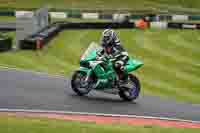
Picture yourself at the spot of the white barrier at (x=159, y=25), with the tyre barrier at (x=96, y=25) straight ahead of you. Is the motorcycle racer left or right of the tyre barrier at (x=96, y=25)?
left

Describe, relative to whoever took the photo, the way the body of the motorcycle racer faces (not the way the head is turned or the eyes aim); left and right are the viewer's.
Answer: facing the viewer and to the left of the viewer

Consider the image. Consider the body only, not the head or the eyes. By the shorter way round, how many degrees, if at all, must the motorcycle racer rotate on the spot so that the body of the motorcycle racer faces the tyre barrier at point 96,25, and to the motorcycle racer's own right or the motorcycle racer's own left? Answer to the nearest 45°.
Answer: approximately 135° to the motorcycle racer's own right

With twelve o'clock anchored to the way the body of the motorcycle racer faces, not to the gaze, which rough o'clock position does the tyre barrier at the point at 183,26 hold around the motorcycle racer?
The tyre barrier is roughly at 5 o'clock from the motorcycle racer.

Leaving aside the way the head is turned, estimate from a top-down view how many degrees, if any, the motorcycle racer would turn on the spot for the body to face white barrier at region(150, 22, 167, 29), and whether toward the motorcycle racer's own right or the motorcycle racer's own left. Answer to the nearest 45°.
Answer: approximately 135° to the motorcycle racer's own right
